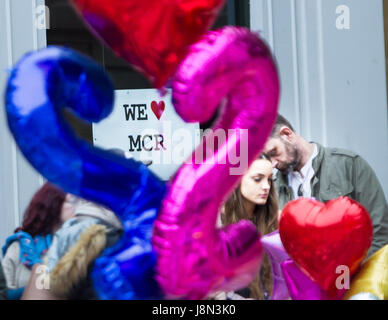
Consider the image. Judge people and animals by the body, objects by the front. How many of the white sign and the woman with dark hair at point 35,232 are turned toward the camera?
1

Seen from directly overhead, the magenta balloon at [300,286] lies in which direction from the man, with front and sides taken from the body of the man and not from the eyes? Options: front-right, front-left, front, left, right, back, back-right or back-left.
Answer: front-left

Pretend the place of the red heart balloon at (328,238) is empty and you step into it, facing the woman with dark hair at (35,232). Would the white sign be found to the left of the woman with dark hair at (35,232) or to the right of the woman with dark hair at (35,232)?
right

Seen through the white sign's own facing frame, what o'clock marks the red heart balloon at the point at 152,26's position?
The red heart balloon is roughly at 12 o'clock from the white sign.

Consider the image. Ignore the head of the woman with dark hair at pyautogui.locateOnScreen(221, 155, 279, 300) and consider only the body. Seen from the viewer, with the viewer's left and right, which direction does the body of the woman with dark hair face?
facing the viewer and to the right of the viewer

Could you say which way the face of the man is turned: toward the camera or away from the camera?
toward the camera

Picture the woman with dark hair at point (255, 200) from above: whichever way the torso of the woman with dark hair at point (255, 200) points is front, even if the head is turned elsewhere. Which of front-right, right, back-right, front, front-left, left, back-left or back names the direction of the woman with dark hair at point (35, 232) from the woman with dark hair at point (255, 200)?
right

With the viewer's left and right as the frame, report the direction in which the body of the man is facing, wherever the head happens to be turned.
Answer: facing the viewer and to the left of the viewer

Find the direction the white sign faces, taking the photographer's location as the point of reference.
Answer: facing the viewer
